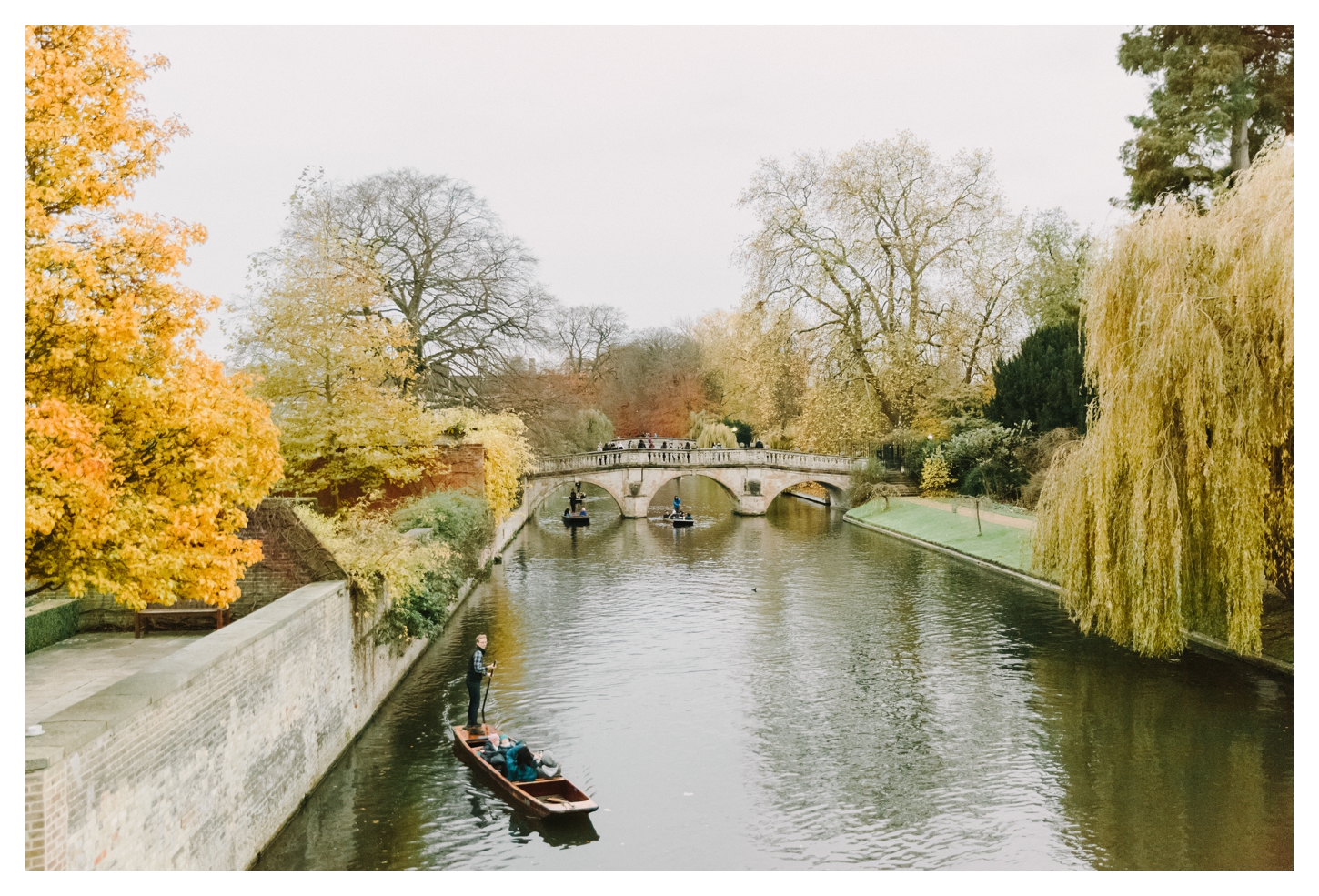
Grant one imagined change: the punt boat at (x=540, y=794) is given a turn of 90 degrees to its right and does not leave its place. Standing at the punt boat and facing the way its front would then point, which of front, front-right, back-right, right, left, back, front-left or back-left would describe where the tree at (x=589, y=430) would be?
back-right

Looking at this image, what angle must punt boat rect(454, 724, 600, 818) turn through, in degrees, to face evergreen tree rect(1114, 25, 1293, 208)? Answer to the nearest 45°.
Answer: approximately 90° to its left

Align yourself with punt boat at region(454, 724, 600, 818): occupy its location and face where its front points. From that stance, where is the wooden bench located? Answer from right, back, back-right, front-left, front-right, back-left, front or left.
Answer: back

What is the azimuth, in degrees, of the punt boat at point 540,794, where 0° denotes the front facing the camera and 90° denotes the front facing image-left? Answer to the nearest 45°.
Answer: approximately 315°

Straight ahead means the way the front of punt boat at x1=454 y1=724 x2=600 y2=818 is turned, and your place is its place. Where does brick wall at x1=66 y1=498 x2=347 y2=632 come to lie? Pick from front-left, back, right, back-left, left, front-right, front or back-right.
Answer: back

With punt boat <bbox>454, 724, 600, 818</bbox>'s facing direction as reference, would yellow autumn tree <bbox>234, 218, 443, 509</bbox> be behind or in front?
behind

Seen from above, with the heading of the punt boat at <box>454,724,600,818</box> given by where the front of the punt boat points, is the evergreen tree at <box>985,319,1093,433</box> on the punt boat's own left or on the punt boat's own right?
on the punt boat's own left

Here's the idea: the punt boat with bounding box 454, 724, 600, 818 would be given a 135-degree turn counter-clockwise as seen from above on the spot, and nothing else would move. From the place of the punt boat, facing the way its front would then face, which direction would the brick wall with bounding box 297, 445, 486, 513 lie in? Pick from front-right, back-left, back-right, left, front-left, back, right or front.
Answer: front

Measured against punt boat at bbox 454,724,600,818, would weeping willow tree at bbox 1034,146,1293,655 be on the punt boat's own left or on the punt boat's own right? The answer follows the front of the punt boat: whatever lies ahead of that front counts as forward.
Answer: on the punt boat's own left

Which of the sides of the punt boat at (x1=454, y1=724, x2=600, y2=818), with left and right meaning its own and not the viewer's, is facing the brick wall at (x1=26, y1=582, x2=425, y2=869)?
right
